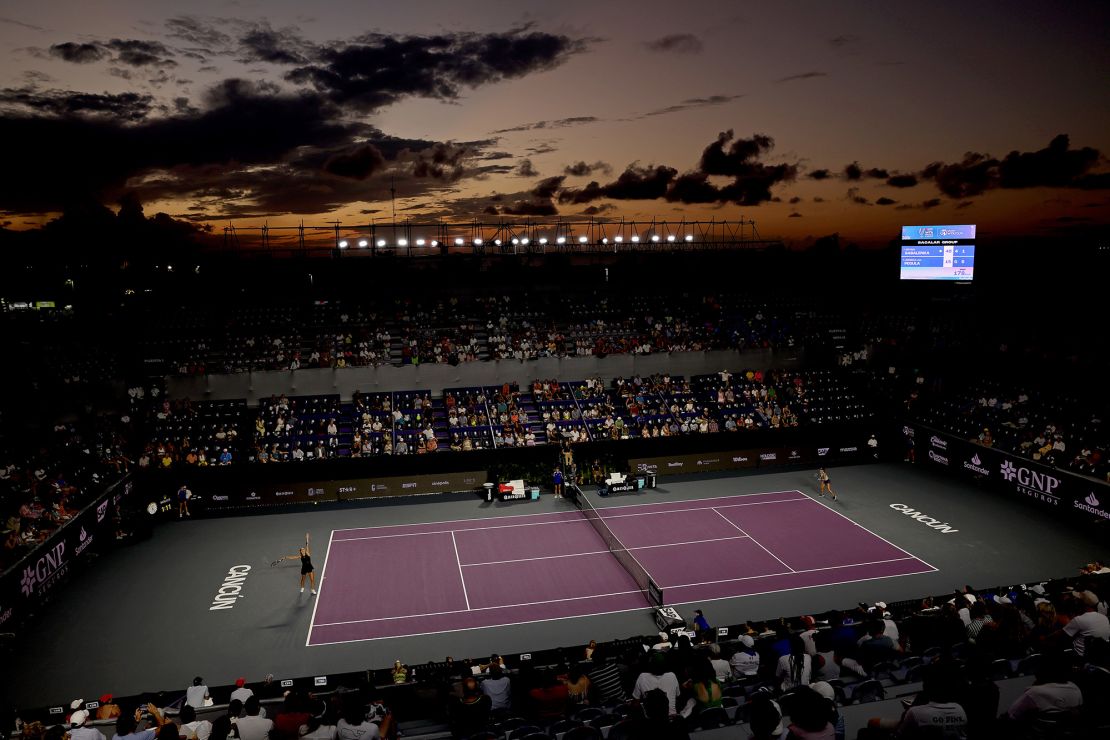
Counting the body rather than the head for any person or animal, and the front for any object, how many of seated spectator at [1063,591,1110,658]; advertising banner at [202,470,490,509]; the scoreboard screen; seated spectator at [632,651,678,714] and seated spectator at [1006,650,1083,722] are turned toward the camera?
2

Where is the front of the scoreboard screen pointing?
toward the camera

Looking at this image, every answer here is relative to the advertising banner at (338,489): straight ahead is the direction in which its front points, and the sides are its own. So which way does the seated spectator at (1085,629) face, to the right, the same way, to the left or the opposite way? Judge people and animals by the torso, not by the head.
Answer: the opposite way

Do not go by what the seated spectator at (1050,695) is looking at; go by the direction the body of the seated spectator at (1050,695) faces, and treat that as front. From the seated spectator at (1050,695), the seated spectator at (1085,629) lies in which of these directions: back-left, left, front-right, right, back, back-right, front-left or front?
front-right

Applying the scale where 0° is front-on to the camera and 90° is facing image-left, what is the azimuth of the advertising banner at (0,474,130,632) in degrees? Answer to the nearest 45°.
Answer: approximately 315°

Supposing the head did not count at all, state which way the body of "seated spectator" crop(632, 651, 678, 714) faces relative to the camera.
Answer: away from the camera

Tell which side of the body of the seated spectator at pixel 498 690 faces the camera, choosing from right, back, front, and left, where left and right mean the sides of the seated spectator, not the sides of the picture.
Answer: back

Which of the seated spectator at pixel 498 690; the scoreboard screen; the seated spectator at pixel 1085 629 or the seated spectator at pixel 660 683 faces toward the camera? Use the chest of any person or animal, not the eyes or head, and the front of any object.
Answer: the scoreboard screen

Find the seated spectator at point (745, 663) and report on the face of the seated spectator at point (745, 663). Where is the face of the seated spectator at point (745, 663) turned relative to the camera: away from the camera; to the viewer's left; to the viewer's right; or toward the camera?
away from the camera

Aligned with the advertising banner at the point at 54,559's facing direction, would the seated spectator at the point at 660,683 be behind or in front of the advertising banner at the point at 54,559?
in front

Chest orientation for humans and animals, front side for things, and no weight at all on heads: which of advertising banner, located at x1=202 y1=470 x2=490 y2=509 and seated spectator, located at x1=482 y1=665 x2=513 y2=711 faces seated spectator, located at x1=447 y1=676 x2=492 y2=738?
the advertising banner

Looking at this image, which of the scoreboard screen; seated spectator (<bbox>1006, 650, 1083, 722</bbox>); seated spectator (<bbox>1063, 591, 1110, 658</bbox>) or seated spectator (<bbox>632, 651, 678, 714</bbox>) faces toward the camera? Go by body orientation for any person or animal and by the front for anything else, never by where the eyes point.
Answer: the scoreboard screen

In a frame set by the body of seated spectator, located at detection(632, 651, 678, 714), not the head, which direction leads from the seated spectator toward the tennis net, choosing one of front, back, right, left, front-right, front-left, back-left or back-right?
front

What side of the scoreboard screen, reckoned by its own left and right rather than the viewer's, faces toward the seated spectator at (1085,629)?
front

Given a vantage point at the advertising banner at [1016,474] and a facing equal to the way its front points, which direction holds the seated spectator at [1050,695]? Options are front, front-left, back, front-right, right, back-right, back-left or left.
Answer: front-left

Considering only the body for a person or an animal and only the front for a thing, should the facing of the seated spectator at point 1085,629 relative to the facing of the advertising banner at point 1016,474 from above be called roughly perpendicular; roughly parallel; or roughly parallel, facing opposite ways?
roughly perpendicular
